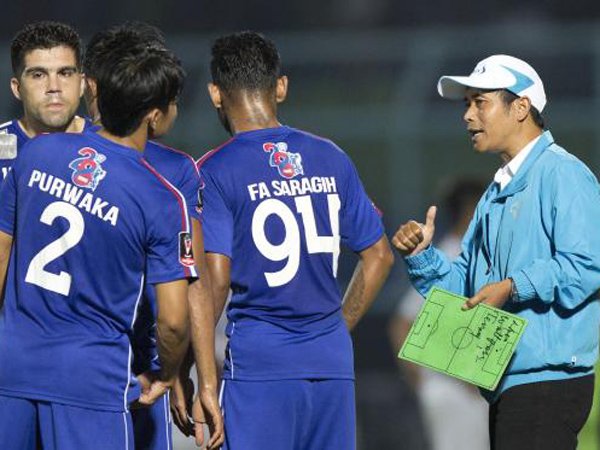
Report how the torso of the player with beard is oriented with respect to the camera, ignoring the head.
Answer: toward the camera

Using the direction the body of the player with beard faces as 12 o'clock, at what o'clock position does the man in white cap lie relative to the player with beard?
The man in white cap is roughly at 10 o'clock from the player with beard.

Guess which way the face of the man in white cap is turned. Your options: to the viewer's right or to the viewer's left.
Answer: to the viewer's left
